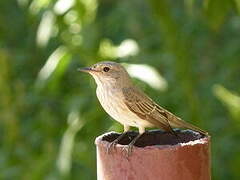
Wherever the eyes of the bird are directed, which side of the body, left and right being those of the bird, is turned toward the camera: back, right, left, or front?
left
